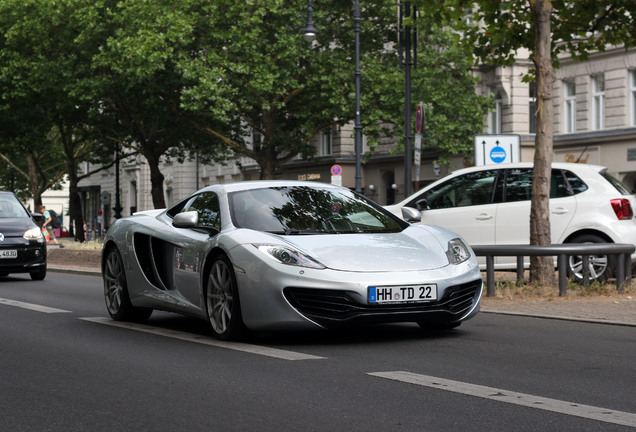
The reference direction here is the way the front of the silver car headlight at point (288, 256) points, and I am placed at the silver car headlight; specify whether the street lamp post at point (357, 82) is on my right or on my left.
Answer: on my left

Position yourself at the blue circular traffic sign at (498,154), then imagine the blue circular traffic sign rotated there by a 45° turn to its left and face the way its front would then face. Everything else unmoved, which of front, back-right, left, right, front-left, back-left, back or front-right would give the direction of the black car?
back-right

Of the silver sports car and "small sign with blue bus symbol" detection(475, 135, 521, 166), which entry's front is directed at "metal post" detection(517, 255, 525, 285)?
the small sign with blue bus symbol

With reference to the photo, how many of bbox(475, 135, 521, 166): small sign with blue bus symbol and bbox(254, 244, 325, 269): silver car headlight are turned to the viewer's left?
0

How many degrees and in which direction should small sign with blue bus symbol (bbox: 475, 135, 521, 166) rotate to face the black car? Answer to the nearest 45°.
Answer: approximately 90° to its right

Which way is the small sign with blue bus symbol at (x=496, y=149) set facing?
toward the camera

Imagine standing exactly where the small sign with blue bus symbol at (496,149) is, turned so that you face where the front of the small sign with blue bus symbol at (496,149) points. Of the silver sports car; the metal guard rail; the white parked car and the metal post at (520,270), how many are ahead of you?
4

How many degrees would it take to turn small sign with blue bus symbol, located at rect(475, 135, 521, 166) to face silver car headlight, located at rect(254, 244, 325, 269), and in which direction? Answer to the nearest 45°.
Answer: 0° — it already faces it

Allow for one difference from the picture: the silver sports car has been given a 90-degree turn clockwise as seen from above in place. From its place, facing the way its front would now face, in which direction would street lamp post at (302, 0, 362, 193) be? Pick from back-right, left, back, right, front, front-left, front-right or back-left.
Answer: back-right

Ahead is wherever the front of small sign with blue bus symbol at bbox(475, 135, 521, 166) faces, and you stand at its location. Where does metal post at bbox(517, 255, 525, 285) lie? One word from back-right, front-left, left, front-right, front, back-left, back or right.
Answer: front

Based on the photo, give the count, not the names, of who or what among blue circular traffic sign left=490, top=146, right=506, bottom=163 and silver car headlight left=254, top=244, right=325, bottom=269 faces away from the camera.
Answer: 0

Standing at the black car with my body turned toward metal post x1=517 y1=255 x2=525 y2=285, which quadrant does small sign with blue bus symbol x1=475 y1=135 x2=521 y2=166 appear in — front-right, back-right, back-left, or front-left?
front-left

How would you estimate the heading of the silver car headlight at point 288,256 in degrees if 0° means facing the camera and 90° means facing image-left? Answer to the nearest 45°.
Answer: approximately 315°

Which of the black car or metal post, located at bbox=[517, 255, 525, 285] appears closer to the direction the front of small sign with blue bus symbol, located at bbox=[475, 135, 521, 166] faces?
the metal post

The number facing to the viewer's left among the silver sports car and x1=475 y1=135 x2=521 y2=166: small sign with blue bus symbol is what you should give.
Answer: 0
